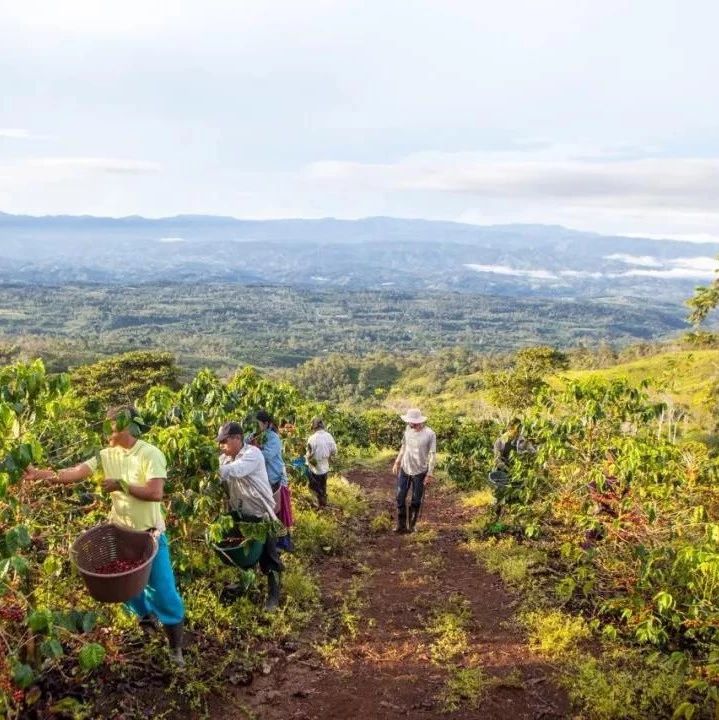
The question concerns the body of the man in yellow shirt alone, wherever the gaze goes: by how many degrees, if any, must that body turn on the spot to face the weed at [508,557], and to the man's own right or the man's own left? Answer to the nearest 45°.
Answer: approximately 180°

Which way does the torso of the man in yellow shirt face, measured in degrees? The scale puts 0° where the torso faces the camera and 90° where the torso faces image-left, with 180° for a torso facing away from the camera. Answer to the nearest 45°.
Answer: approximately 45°

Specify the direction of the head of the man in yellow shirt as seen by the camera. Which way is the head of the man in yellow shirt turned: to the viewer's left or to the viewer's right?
to the viewer's left

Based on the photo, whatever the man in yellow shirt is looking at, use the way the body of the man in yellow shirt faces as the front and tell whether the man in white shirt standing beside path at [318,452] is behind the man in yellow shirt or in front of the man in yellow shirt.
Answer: behind

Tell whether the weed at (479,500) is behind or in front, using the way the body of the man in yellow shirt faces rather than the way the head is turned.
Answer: behind

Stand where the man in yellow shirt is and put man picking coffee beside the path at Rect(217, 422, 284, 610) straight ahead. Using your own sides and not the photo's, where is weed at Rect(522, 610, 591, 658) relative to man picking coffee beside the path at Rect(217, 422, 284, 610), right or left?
right

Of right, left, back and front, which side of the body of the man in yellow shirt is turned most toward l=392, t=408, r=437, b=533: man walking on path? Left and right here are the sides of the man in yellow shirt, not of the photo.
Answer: back
